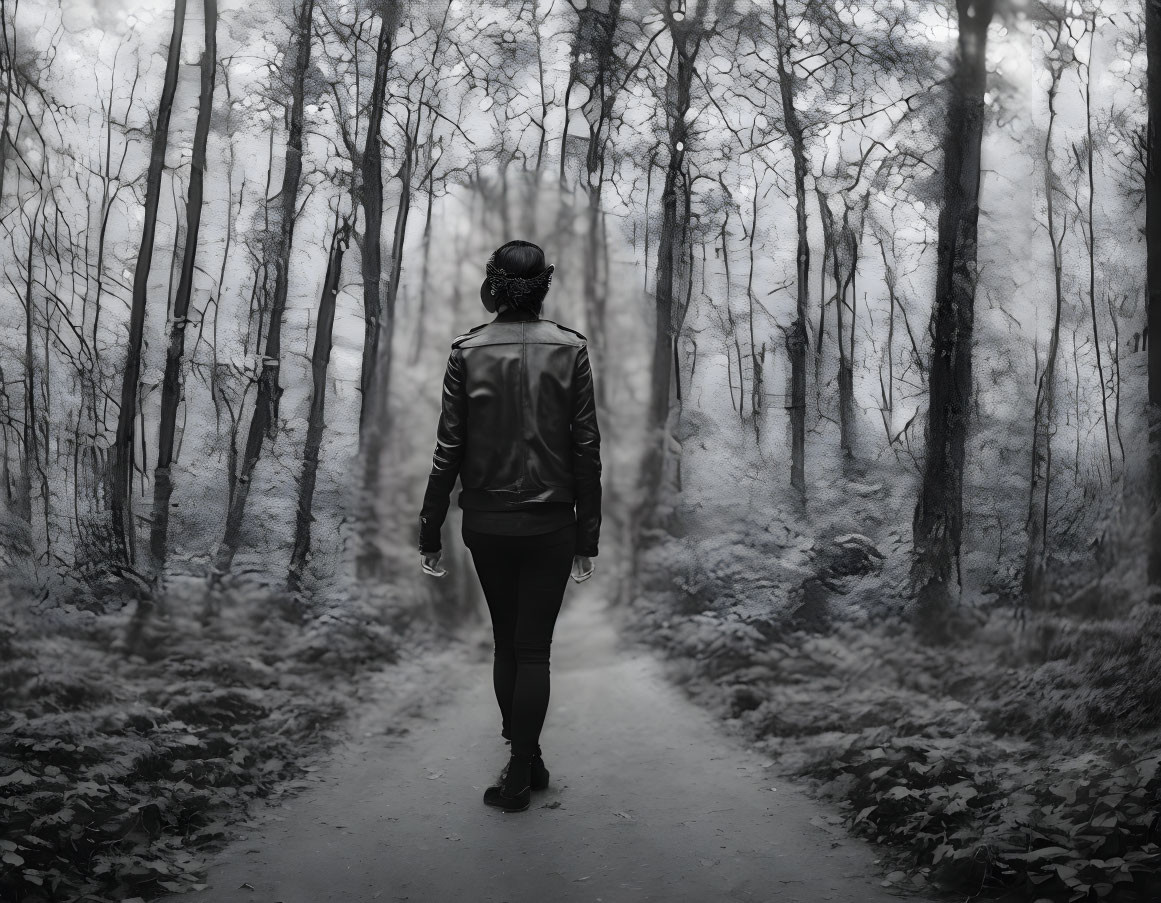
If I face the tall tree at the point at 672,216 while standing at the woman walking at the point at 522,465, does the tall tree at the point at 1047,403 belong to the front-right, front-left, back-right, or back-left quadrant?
front-right

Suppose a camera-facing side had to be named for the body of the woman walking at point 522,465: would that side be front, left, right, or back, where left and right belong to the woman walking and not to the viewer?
back

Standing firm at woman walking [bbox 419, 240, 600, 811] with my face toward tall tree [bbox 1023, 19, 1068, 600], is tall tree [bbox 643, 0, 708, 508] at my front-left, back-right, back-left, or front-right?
front-left

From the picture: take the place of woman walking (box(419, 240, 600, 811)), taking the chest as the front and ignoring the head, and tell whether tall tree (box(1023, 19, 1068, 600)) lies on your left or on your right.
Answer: on your right

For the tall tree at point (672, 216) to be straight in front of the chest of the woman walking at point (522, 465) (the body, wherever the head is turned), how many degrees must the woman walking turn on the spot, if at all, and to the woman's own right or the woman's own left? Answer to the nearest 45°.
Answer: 0° — they already face it
